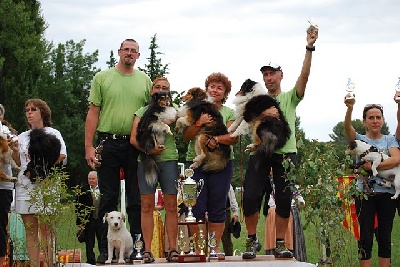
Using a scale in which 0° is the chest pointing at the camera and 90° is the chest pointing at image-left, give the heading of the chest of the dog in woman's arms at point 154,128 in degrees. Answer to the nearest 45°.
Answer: approximately 315°

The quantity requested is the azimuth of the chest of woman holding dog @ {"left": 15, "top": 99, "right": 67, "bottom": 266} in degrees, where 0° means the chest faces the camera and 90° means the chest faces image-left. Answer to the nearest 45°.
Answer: approximately 45°

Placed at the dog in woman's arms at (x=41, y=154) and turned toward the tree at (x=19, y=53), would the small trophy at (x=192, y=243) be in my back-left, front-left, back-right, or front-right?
back-right

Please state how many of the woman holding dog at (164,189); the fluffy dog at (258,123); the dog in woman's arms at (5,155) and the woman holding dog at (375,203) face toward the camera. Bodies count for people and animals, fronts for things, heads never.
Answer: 2

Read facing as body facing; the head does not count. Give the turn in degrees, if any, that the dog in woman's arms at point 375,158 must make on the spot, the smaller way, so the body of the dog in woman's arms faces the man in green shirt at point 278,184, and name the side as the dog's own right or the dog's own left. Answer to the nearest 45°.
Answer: approximately 45° to the dog's own left

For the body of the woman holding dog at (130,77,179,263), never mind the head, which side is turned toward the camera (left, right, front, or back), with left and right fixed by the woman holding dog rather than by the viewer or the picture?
front

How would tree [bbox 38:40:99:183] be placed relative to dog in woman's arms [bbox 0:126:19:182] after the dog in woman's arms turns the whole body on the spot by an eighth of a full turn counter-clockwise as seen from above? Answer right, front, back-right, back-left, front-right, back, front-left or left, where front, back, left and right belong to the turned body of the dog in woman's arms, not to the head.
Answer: front-left

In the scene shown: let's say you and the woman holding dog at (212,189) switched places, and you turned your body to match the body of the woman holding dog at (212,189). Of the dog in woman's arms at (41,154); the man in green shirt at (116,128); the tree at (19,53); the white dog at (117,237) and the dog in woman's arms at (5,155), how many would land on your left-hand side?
0

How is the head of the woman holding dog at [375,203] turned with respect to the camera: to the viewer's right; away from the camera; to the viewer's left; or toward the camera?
toward the camera

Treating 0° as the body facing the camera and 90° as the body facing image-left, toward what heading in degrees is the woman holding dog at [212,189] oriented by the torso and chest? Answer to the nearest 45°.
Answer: approximately 45°

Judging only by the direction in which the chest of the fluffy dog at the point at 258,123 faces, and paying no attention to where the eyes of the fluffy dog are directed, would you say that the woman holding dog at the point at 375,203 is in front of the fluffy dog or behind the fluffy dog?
behind

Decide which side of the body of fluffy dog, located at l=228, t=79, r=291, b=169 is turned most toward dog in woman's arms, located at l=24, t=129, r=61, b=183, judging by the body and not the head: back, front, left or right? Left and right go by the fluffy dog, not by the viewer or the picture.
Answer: front

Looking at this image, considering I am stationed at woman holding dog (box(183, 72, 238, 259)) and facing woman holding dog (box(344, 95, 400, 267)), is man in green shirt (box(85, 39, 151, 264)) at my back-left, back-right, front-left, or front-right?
back-left

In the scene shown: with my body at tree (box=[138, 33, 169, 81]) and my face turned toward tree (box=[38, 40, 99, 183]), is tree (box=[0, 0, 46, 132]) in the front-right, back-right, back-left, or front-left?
front-left
